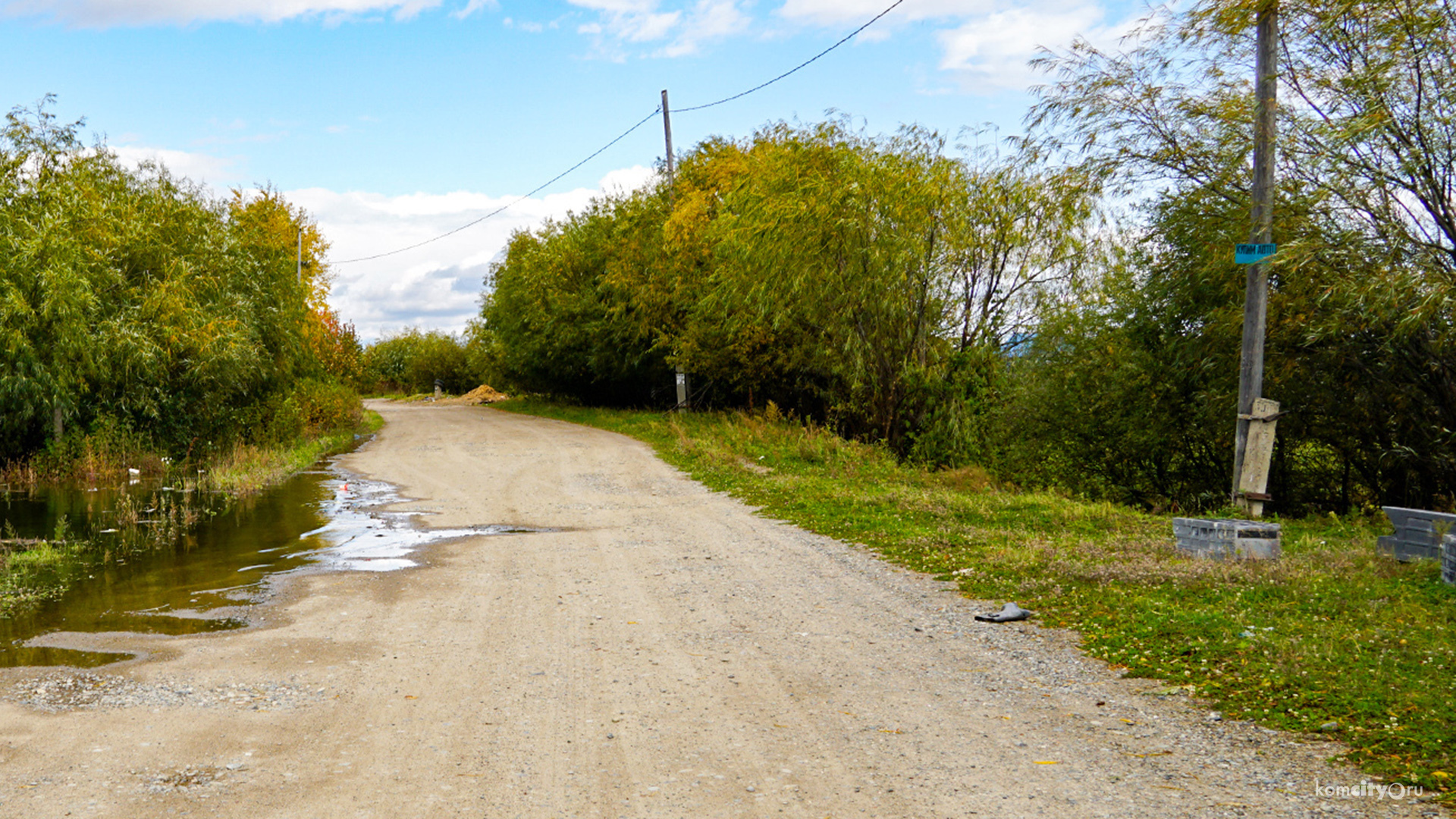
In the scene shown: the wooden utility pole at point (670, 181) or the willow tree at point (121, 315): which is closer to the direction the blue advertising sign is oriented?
the willow tree

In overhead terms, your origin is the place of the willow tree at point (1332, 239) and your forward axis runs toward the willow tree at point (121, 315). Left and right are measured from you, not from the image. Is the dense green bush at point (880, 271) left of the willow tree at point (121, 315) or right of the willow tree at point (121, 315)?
right

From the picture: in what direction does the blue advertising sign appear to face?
toward the camera

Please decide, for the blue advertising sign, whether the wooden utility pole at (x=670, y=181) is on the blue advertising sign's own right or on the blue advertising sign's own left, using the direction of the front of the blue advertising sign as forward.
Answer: on the blue advertising sign's own right

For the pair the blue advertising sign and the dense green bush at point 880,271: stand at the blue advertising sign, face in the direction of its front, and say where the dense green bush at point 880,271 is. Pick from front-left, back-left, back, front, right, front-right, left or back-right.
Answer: back-right

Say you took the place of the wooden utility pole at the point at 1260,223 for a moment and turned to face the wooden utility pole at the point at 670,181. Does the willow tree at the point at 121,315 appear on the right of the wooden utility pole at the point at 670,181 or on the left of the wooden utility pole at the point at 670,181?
left

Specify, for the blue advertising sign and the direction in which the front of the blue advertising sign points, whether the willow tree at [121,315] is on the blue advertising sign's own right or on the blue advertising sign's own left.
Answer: on the blue advertising sign's own right
